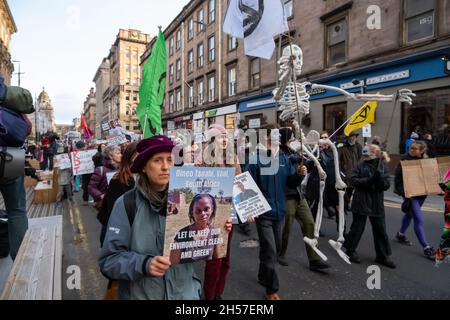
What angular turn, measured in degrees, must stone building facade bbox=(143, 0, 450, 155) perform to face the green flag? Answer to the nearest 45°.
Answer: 0° — it already faces it

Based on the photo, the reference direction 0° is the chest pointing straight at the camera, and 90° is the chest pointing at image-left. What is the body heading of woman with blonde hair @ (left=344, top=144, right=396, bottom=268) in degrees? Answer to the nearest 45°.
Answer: approximately 315°

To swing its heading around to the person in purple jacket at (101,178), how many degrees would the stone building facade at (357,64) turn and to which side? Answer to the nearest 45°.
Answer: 0° — it already faces them

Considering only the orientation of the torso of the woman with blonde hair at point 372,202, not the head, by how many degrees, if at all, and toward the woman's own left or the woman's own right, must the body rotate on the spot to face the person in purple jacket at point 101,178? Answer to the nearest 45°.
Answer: approximately 90° to the woman's own right

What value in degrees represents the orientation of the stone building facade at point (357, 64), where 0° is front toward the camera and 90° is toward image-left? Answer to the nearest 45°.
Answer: approximately 45°

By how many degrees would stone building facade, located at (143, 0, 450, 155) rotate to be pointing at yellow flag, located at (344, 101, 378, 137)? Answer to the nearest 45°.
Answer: approximately 45° to its left

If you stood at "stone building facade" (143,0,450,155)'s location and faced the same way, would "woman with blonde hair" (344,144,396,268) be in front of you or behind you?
in front

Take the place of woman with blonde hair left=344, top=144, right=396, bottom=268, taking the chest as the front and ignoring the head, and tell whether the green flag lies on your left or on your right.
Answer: on your right

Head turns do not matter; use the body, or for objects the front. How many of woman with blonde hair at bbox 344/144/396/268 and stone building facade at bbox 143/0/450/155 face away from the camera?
0

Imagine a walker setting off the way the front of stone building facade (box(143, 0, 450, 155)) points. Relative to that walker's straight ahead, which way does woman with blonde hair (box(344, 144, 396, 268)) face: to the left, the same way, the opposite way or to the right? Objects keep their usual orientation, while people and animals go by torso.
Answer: to the left
